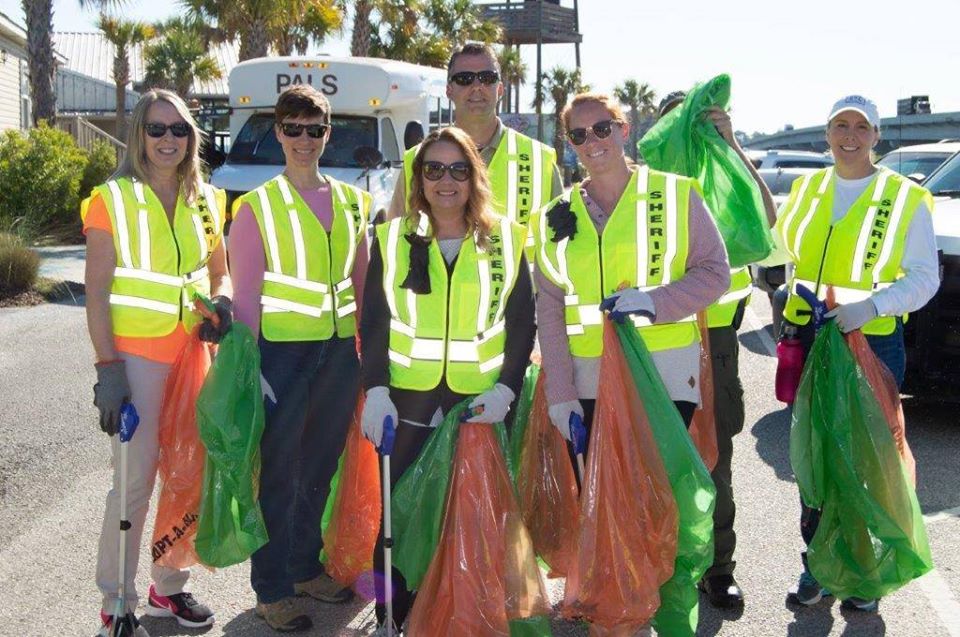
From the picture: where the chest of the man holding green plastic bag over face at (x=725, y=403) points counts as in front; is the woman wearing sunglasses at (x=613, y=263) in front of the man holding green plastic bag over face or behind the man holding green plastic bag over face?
in front

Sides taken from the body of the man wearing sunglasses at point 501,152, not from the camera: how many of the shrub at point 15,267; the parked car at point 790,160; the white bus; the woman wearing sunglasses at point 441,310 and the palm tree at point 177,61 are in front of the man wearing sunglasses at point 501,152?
1

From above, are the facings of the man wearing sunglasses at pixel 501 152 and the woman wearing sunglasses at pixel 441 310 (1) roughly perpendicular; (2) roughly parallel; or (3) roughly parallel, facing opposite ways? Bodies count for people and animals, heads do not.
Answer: roughly parallel

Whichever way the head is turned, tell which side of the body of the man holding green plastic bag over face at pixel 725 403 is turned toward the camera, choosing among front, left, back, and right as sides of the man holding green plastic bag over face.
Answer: front

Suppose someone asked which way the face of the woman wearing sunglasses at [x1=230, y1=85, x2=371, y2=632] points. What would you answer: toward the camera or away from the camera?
toward the camera

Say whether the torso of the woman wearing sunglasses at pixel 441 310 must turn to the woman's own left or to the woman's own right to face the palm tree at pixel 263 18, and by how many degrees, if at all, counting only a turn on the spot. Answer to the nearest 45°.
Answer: approximately 180°

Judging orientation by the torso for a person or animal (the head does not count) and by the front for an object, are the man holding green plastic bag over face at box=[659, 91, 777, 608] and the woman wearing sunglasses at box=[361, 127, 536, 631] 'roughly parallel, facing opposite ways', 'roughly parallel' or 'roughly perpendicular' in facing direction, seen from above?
roughly parallel

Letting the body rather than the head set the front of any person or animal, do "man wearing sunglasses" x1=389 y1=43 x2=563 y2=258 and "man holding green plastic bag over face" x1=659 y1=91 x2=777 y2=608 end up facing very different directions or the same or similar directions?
same or similar directions

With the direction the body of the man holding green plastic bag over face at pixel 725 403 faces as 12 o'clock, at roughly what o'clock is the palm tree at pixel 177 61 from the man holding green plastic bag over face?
The palm tree is roughly at 5 o'clock from the man holding green plastic bag over face.

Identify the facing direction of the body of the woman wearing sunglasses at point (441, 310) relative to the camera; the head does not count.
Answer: toward the camera

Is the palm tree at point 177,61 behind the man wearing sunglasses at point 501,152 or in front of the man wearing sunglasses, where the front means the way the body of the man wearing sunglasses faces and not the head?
behind

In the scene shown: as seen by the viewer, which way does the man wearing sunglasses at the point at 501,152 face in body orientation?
toward the camera
